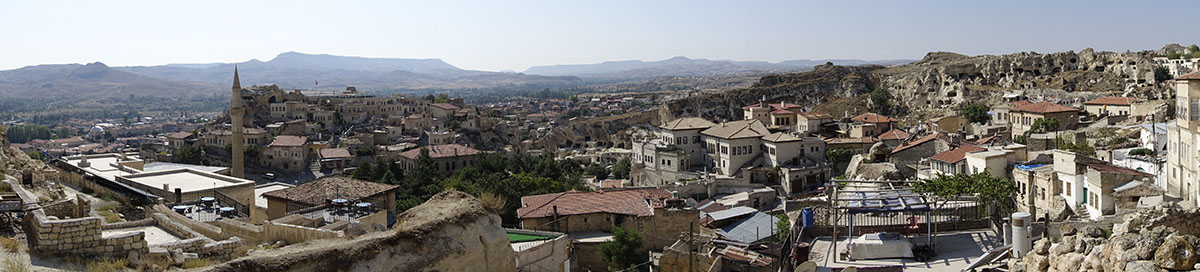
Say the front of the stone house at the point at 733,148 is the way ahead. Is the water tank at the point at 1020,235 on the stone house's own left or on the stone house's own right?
on the stone house's own left

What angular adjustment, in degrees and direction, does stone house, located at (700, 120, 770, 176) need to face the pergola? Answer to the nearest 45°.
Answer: approximately 45° to its left

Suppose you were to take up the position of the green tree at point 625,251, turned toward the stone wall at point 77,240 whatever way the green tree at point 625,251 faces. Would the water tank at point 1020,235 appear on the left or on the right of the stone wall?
left

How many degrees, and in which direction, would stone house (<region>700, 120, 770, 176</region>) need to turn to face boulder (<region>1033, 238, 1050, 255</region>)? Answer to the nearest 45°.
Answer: approximately 45° to its left

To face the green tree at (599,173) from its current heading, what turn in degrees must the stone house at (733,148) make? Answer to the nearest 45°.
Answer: approximately 90° to its right

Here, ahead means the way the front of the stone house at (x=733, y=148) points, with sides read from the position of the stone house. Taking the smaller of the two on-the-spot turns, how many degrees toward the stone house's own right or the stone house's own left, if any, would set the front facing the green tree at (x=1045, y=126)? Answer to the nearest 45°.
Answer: approximately 135° to the stone house's own left

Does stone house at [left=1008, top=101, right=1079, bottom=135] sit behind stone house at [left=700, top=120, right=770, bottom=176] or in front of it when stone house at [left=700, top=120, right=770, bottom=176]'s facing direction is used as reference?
behind

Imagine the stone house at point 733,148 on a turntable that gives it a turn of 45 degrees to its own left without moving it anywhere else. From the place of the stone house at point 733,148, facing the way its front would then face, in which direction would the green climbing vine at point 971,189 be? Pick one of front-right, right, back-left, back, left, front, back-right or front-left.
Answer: front

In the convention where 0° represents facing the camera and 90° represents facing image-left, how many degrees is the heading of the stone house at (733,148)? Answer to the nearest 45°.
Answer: approximately 45°

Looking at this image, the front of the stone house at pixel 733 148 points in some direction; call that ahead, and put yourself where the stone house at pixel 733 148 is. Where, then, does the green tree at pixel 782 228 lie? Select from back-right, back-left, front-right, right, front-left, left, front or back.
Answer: front-left

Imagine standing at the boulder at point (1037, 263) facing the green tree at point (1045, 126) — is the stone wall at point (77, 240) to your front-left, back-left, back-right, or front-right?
back-left

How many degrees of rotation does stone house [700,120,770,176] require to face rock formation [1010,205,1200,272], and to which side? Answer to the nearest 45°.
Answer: approximately 45° to its left
